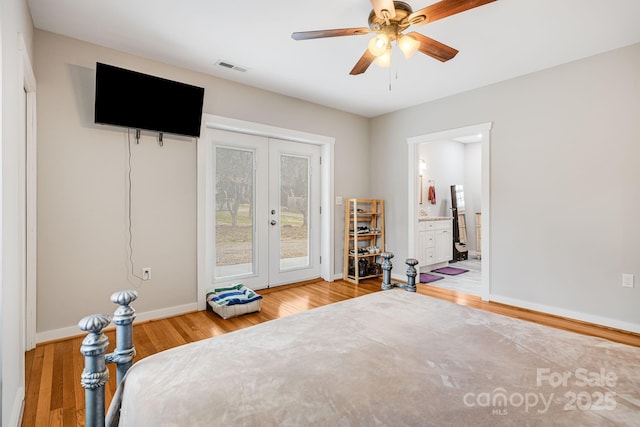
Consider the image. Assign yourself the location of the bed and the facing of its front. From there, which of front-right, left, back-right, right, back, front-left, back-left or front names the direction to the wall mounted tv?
front

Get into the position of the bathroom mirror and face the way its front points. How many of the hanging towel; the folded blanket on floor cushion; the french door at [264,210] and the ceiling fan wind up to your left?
0

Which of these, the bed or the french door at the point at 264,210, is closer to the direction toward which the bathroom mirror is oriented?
the bed

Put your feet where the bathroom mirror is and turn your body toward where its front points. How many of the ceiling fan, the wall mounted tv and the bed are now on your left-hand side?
0

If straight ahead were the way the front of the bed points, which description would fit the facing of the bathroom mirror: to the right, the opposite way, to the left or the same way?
the opposite way

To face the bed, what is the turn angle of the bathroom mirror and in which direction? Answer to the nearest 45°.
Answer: approximately 45° to its right

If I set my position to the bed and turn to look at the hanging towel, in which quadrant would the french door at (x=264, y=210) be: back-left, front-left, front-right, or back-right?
front-left

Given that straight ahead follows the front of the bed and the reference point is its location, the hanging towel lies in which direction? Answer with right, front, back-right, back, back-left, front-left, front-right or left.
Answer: front-right

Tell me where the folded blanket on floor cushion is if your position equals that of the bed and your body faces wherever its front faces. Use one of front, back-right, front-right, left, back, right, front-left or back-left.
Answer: front

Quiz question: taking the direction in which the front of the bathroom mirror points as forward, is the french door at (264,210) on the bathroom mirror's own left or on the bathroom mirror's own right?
on the bathroom mirror's own right

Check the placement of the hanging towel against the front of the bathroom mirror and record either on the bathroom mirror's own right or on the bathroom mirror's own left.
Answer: on the bathroom mirror's own right

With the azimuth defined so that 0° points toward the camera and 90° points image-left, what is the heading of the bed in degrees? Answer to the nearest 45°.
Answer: approximately 135°

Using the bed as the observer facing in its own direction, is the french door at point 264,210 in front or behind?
in front
